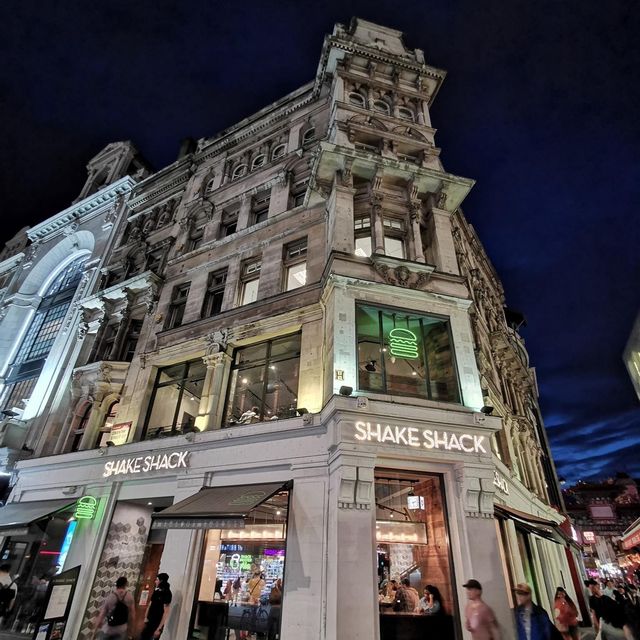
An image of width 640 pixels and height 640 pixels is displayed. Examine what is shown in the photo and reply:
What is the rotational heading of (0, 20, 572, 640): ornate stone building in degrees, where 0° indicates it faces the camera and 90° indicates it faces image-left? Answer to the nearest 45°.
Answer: approximately 0°

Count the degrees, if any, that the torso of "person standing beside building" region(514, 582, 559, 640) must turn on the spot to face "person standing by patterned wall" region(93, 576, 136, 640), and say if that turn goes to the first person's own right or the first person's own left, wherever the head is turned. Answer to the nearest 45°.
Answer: approximately 45° to the first person's own right

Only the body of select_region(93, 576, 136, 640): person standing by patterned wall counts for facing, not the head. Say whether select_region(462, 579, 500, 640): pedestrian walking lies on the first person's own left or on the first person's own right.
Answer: on the first person's own right

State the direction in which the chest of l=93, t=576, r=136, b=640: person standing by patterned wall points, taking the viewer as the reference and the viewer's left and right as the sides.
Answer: facing away from the viewer

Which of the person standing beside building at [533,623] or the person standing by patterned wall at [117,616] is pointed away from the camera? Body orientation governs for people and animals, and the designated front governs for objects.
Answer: the person standing by patterned wall at [117,616]

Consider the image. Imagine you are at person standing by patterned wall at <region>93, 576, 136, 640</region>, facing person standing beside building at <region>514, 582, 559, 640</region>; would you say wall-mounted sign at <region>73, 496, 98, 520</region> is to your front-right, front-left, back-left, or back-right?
back-left

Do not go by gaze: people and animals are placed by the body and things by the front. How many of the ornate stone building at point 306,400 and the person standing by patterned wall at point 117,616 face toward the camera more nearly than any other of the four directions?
1

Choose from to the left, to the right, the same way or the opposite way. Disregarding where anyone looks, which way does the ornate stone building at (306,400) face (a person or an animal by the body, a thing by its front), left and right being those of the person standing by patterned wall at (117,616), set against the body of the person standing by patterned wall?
the opposite way
